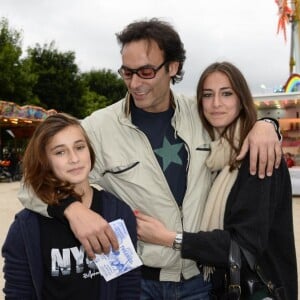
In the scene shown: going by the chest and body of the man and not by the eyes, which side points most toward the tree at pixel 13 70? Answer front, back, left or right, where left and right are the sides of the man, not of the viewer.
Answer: back

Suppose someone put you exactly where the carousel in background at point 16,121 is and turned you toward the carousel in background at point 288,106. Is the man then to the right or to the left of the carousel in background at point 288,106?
right

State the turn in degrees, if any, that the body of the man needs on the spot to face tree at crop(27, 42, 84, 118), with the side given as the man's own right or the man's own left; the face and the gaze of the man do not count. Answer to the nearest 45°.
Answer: approximately 180°

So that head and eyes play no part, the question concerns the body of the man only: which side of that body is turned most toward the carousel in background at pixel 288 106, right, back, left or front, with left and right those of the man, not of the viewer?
back

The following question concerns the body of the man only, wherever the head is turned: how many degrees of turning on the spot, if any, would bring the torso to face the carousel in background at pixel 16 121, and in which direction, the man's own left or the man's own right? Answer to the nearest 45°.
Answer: approximately 180°
